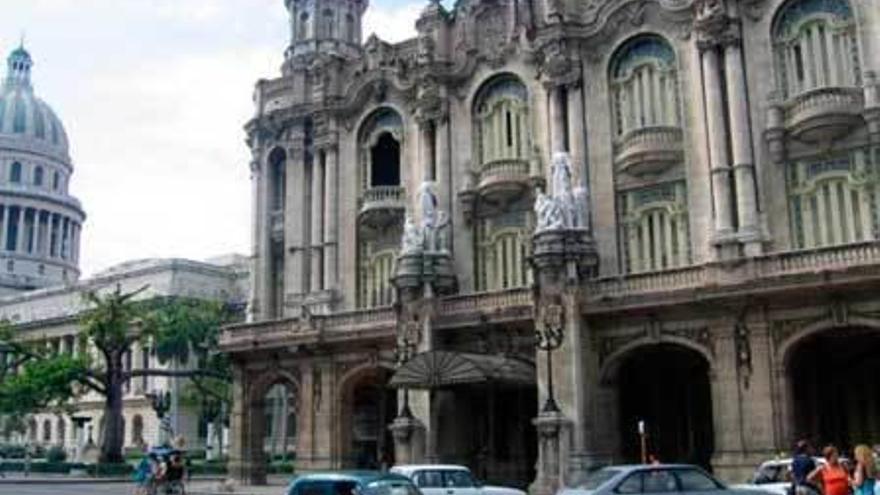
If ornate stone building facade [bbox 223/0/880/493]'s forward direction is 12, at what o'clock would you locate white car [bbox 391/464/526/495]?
The white car is roughly at 11 o'clock from the ornate stone building facade.

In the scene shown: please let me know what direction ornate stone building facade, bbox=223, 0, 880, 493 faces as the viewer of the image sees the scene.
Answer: facing the viewer and to the left of the viewer

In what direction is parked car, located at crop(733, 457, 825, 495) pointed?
to the viewer's left

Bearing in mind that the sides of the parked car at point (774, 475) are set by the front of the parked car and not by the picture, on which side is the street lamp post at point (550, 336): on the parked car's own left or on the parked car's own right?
on the parked car's own right

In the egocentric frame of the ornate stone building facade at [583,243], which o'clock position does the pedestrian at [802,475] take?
The pedestrian is roughly at 10 o'clock from the ornate stone building facade.

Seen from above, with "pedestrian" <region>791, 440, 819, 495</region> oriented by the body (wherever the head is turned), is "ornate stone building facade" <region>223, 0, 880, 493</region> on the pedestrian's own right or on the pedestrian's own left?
on the pedestrian's own left

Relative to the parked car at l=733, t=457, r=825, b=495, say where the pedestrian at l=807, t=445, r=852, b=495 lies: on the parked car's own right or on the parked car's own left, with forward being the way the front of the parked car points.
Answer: on the parked car's own left

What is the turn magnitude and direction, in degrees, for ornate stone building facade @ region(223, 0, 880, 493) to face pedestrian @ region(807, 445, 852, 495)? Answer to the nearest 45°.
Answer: approximately 45° to its left
